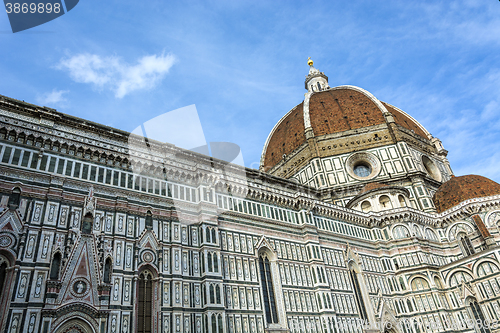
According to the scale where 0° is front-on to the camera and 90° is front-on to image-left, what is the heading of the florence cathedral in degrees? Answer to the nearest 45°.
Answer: approximately 45°
